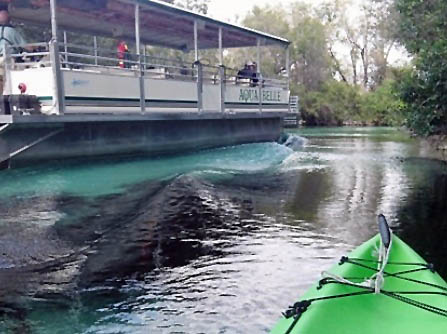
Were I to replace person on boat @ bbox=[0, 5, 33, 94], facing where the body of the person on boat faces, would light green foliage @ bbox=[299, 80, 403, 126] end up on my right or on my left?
on my left

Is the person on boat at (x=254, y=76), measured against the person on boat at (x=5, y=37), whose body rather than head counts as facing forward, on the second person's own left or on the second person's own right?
on the second person's own left

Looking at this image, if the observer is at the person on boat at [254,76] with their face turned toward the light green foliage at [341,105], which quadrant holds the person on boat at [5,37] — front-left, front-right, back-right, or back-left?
back-left
